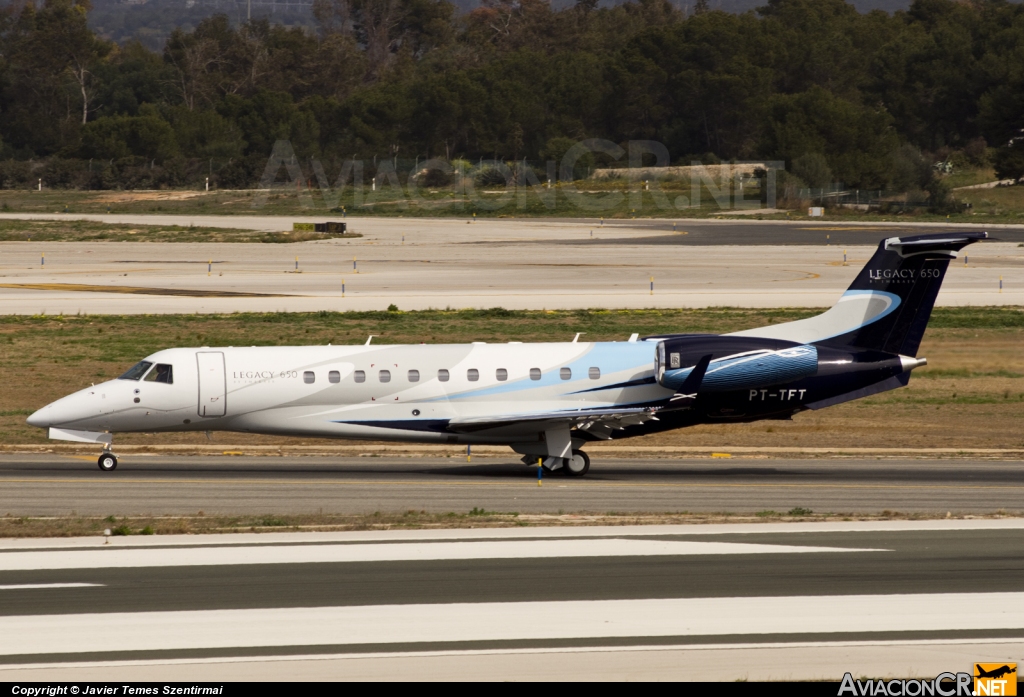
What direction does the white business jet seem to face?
to the viewer's left
